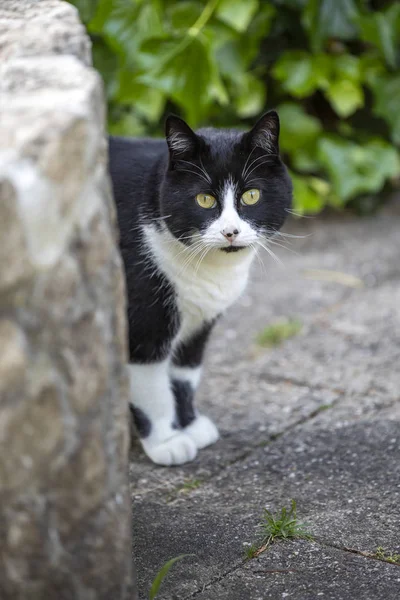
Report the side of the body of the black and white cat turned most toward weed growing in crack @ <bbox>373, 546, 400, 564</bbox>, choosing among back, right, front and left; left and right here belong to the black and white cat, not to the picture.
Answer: front

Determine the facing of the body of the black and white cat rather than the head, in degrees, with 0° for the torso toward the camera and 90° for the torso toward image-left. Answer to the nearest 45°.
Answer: approximately 315°

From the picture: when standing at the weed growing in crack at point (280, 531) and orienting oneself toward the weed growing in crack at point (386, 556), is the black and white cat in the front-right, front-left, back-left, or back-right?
back-left

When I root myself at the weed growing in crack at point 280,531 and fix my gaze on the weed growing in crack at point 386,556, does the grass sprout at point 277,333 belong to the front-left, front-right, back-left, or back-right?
back-left

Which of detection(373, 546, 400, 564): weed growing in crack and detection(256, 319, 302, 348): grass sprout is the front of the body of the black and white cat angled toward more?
the weed growing in crack

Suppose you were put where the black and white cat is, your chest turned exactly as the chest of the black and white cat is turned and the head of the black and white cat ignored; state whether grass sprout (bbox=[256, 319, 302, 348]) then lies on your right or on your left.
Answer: on your left

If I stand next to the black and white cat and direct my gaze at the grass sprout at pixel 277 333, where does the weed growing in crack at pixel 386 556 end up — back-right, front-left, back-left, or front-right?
back-right
